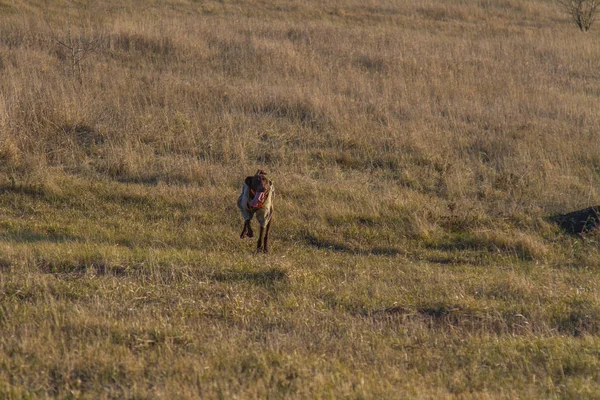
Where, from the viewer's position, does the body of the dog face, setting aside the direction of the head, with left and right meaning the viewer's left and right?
facing the viewer
